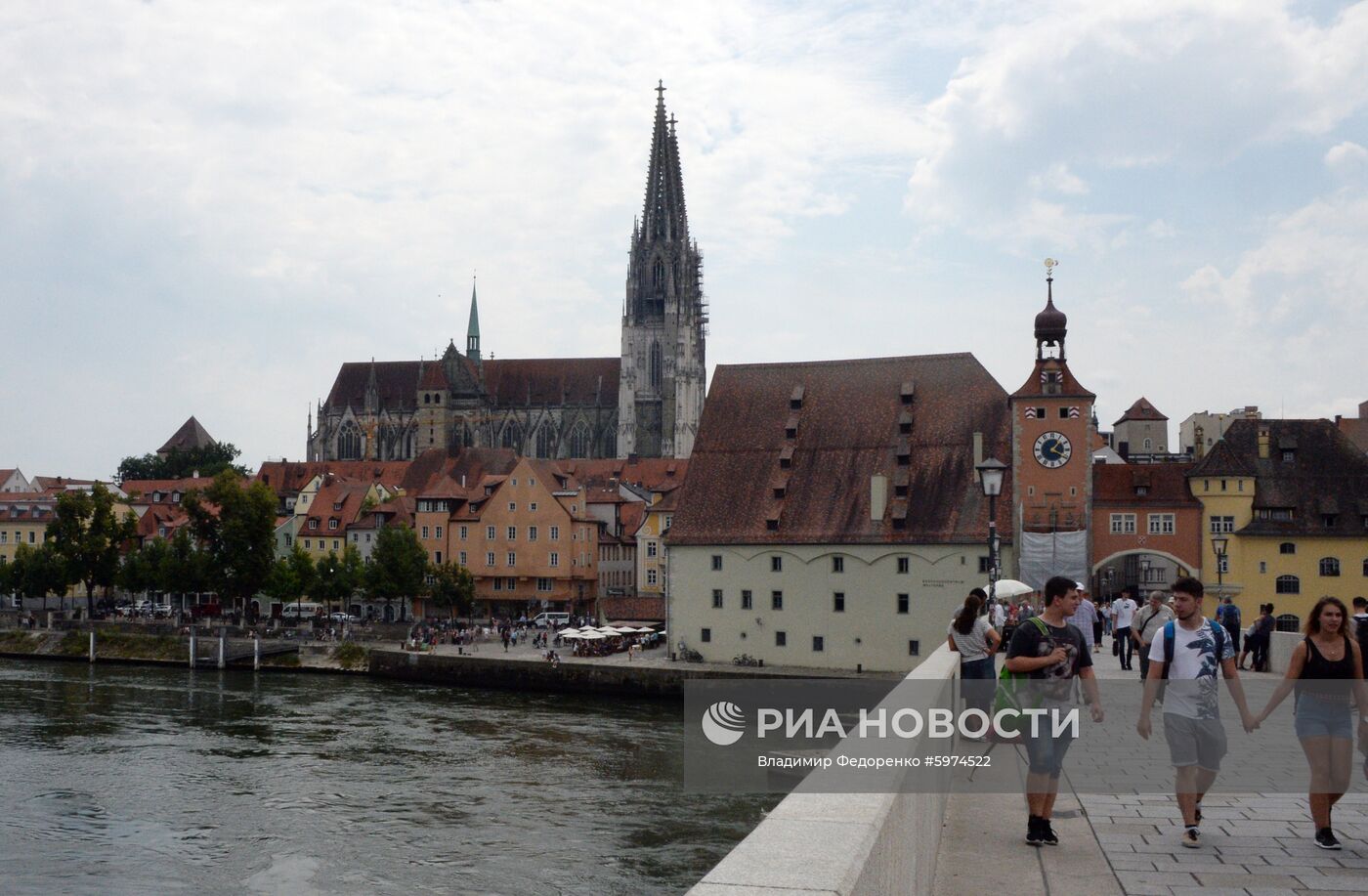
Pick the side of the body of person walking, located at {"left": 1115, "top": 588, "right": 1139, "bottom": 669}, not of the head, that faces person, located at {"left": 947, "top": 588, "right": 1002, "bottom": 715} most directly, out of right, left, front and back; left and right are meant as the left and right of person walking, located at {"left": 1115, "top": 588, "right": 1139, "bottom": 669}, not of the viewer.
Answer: front

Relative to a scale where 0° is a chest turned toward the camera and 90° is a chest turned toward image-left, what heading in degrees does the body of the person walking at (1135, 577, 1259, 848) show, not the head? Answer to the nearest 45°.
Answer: approximately 0°

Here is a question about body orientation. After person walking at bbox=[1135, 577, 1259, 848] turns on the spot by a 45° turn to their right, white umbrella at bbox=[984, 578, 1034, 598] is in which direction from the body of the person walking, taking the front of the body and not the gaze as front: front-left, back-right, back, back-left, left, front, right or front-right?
back-right

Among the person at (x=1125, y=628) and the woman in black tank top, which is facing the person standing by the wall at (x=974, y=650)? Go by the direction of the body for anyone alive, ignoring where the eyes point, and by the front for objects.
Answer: the person at (x=1125, y=628)

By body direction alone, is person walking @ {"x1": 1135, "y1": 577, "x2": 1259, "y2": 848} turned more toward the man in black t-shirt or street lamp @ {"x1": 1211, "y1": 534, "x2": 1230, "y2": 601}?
the man in black t-shirt

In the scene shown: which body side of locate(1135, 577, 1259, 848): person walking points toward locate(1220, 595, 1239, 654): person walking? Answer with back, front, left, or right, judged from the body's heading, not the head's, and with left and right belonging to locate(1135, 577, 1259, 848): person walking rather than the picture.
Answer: back

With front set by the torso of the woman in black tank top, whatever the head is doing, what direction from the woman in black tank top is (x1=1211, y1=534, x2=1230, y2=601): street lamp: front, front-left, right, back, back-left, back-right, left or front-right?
back

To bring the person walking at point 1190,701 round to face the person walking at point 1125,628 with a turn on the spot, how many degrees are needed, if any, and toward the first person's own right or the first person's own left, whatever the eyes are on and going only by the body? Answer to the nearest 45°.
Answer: approximately 180°

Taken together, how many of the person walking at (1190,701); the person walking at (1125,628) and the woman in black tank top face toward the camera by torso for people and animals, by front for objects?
3

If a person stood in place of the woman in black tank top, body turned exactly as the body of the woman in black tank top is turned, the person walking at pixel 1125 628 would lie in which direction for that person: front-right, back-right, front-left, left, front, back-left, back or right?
back
